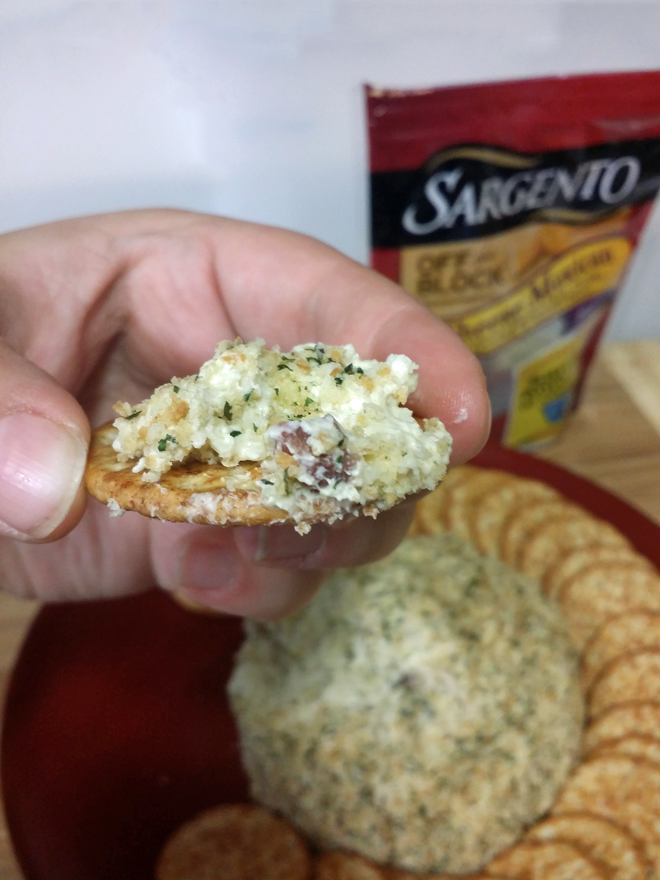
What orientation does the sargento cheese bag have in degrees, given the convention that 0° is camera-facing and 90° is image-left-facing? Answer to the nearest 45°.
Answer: approximately 0°

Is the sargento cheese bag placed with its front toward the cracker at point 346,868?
yes
